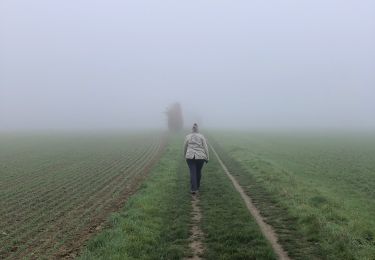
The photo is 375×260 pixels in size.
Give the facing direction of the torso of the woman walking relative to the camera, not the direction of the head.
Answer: away from the camera
